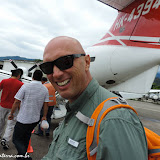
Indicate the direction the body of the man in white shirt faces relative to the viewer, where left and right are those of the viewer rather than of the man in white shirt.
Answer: facing away from the viewer

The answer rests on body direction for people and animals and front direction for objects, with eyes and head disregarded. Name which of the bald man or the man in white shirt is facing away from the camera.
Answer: the man in white shirt

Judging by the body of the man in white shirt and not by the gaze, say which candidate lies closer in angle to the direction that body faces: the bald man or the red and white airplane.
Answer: the red and white airplane

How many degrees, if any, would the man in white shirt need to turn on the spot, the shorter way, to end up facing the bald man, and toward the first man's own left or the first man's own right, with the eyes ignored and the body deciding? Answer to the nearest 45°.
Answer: approximately 180°

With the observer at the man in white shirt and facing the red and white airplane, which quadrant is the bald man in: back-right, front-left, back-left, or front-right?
back-right

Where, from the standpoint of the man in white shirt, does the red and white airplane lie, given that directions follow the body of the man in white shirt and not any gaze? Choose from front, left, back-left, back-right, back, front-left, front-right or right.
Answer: front-right

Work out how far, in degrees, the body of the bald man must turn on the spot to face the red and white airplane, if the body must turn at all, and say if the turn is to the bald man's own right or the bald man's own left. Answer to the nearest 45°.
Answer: approximately 135° to the bald man's own right

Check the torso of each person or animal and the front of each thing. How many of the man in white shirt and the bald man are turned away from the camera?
1

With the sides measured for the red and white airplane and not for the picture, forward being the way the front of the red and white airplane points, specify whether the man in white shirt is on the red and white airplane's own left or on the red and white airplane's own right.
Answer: on the red and white airplane's own left

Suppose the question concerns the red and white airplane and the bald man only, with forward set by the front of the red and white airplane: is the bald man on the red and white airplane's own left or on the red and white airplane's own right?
on the red and white airplane's own left

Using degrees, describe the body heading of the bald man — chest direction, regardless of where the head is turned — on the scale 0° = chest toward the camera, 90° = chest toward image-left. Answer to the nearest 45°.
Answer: approximately 45°
